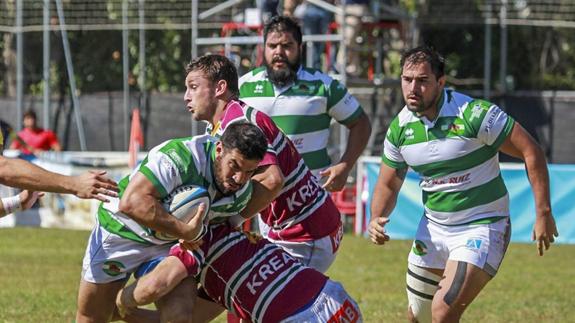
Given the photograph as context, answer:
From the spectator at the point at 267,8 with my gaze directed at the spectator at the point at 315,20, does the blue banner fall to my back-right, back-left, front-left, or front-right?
front-right

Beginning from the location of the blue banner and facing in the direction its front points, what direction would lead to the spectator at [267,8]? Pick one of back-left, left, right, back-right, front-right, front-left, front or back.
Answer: right

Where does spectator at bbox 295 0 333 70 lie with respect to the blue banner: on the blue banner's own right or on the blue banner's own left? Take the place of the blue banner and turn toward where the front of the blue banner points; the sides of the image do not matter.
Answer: on the blue banner's own right

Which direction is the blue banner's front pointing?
toward the camera

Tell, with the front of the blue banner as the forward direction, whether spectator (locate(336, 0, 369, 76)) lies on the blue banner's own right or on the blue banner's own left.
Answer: on the blue banner's own right

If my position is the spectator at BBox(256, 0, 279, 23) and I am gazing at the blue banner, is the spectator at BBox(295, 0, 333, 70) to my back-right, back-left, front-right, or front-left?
front-left

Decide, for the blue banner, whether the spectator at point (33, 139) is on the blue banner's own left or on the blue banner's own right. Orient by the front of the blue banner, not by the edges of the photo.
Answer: on the blue banner's own right
